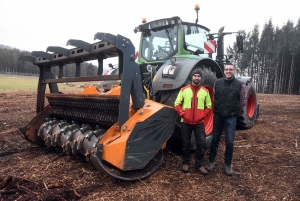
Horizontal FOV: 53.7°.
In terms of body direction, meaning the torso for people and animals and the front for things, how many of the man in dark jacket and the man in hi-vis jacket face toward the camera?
2

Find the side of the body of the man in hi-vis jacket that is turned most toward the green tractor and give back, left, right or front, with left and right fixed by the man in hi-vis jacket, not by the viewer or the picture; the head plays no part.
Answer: back

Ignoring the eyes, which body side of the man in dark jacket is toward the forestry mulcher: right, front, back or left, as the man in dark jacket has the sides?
right
